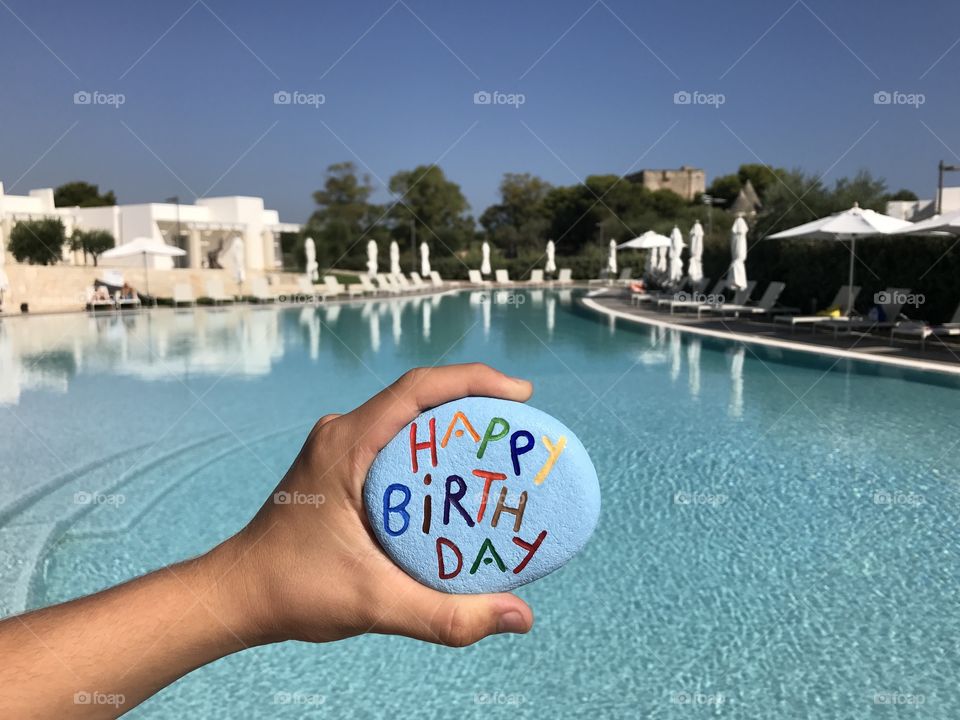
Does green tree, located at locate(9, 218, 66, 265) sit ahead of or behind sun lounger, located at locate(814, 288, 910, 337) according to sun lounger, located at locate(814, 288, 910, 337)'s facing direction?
ahead

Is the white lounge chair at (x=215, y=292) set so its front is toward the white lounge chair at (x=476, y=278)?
no

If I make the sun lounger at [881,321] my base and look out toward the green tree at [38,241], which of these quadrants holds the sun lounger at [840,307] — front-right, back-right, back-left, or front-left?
front-right

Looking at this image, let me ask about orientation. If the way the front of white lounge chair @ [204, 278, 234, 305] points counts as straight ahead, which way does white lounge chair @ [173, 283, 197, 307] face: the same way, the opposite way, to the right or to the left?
the same way

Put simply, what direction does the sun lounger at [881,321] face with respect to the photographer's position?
facing to the left of the viewer

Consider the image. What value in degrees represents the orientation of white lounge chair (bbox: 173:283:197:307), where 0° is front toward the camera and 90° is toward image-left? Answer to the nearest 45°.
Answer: approximately 315°

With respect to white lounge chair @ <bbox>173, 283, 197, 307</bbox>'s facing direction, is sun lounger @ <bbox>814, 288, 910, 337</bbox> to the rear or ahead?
ahead

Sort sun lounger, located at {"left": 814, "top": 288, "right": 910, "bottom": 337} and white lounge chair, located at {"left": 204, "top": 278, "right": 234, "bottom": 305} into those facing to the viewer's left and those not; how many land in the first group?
1

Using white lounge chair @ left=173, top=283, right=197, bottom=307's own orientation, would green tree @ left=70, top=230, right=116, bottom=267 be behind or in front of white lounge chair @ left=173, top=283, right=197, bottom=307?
behind
